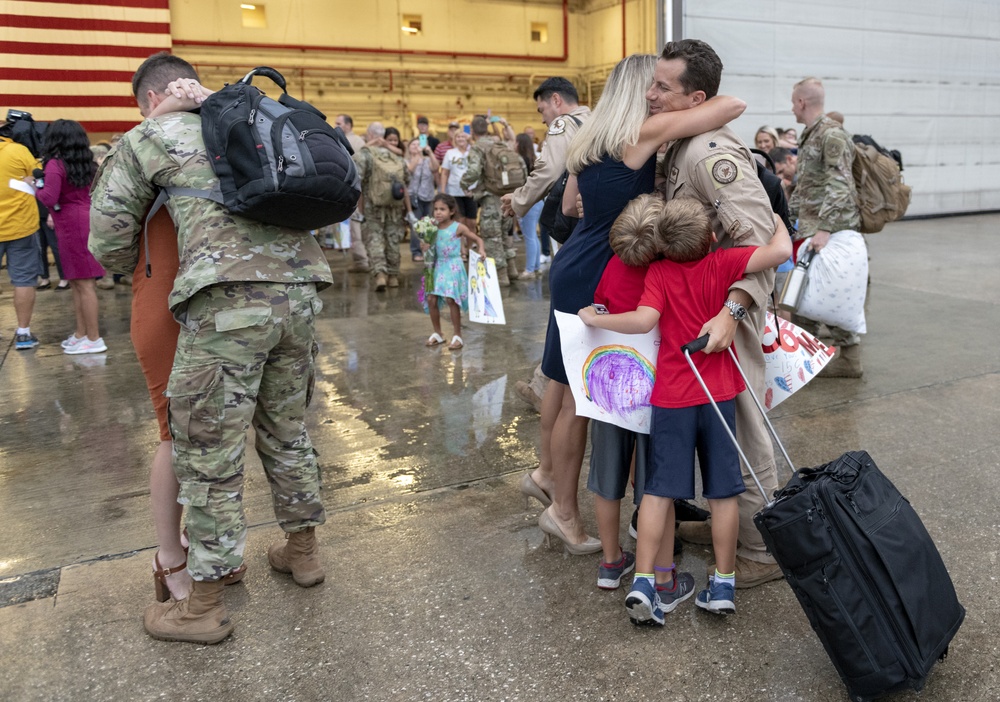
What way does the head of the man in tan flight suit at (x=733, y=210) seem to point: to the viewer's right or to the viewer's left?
to the viewer's left

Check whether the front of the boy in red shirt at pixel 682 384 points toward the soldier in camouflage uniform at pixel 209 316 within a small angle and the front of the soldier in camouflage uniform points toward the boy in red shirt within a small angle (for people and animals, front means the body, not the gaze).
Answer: no

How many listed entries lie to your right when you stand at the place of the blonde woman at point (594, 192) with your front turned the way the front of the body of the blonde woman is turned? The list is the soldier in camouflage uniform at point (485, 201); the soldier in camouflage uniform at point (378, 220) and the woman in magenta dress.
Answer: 0

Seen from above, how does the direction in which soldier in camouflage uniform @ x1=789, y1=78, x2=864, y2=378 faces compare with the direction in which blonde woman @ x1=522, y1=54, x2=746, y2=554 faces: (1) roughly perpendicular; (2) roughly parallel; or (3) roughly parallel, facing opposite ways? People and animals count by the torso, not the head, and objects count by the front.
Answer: roughly parallel, facing opposite ways

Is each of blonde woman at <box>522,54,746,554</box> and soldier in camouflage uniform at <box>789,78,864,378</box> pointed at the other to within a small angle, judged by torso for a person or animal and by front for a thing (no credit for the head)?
no

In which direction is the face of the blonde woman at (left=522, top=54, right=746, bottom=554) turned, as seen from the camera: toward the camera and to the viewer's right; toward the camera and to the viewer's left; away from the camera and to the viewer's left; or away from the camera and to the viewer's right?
away from the camera and to the viewer's right

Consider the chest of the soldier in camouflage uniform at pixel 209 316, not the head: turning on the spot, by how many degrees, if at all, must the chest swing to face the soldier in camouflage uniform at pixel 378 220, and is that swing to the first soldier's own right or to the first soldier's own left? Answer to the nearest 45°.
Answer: approximately 45° to the first soldier's own right

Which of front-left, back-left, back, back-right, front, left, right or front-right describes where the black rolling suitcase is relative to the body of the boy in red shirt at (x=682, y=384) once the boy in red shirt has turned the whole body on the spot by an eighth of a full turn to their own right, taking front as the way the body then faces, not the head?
right

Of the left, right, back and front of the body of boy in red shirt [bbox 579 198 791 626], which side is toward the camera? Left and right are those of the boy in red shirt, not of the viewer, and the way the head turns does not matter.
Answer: back

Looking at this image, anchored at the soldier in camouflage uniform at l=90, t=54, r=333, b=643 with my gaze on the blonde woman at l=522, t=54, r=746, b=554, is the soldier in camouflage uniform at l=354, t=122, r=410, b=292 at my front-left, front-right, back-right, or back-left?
front-left
